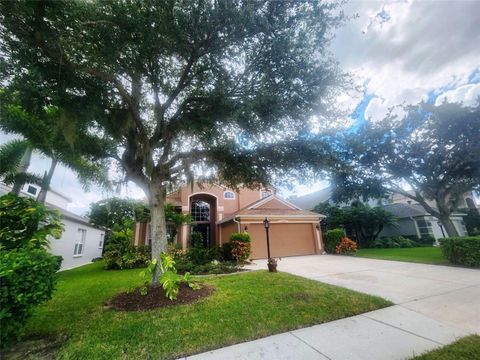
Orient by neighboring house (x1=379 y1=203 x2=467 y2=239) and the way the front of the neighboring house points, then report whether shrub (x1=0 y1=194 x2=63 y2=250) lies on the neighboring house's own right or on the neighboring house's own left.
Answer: on the neighboring house's own right

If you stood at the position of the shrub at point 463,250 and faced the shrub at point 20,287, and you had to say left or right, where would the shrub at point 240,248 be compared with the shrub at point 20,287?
right

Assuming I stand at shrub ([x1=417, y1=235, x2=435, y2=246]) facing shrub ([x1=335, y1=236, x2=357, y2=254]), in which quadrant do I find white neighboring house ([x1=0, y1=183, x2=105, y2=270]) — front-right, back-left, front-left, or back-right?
front-right

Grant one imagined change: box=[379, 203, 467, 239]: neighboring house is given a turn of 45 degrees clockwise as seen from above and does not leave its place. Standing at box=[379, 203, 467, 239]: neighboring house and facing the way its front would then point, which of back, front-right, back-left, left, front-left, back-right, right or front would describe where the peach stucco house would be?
front-right

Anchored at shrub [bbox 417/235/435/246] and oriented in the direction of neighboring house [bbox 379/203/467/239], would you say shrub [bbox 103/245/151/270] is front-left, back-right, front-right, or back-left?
back-left

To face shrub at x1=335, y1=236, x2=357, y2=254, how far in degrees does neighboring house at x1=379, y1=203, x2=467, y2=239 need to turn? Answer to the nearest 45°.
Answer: approximately 45° to its right

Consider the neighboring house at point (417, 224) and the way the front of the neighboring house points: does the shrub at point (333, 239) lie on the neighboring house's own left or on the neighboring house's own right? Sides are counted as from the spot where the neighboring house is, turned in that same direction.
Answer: on the neighboring house's own right

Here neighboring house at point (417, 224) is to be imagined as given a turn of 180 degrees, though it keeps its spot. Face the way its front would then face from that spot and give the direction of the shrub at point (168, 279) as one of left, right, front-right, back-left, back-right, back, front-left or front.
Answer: back-left

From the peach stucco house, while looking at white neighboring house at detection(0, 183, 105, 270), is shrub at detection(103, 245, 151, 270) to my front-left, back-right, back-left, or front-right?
front-left

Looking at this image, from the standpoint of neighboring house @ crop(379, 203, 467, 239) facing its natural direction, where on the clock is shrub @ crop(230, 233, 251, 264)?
The shrub is roughly at 2 o'clock from the neighboring house.

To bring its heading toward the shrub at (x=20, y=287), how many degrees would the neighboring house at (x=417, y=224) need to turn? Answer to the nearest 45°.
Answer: approximately 45° to its right

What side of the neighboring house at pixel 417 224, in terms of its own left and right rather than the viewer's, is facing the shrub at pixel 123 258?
right

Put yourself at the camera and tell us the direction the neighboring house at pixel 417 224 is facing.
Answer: facing the viewer and to the right of the viewer

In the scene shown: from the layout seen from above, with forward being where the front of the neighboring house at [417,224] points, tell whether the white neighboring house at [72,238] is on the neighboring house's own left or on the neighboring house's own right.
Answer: on the neighboring house's own right

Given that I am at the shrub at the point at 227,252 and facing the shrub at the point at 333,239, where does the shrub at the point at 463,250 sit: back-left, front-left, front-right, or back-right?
front-right
